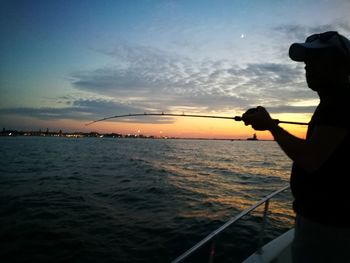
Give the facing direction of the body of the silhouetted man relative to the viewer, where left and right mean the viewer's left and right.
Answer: facing to the left of the viewer

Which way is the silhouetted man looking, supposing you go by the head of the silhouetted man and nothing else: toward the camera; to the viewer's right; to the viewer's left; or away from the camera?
to the viewer's left
